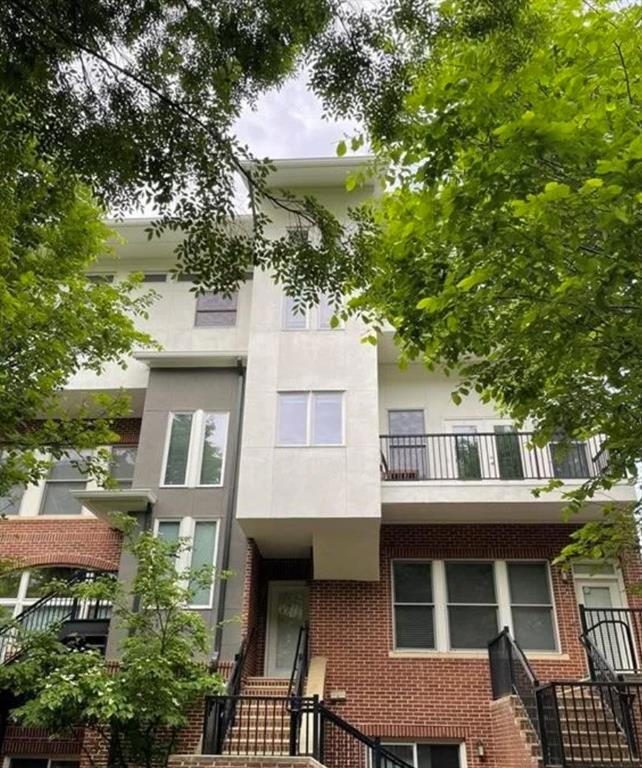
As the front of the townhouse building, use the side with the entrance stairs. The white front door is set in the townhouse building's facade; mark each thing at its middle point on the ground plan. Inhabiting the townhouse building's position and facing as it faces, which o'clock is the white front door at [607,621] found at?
The white front door is roughly at 9 o'clock from the townhouse building.

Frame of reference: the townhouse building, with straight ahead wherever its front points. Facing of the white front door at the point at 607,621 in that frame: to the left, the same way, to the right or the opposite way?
the same way

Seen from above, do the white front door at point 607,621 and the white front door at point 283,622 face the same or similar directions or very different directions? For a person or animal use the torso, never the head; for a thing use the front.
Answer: same or similar directions

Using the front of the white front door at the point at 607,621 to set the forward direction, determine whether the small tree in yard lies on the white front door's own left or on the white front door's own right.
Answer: on the white front door's own right

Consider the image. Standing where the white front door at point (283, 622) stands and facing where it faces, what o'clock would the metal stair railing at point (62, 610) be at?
The metal stair railing is roughly at 3 o'clock from the white front door.

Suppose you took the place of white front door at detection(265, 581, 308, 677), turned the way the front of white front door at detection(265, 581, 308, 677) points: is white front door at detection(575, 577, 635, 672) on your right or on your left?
on your left

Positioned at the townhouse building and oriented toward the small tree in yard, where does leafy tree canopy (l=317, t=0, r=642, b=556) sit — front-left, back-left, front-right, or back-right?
front-left

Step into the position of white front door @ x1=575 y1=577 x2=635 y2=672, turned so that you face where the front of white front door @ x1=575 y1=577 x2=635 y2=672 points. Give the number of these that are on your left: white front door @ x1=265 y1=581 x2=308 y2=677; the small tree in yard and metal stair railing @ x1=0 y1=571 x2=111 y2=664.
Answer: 0

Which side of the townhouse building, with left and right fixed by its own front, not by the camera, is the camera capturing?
front

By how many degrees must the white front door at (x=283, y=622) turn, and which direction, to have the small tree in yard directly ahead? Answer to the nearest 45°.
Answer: approximately 45° to its right

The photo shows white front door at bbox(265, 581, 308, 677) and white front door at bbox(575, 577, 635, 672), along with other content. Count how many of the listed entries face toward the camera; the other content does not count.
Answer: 2

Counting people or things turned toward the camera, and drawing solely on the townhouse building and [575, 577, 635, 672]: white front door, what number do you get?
2

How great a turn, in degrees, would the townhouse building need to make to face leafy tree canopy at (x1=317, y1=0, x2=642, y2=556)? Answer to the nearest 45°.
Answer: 0° — it already faces it

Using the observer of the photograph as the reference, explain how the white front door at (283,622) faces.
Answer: facing the viewer
